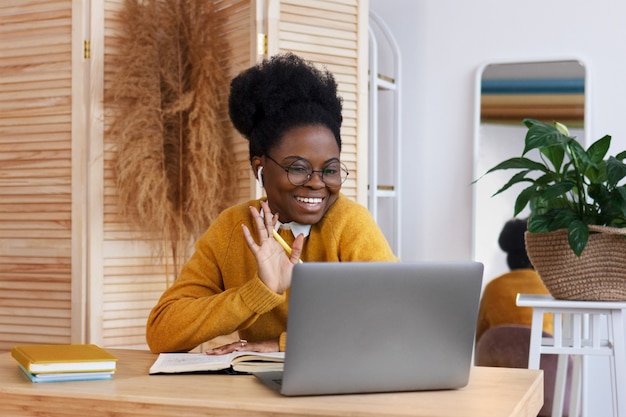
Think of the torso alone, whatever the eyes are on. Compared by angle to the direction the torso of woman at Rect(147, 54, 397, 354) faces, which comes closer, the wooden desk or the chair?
the wooden desk

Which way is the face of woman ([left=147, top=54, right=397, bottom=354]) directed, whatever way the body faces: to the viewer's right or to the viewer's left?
to the viewer's right

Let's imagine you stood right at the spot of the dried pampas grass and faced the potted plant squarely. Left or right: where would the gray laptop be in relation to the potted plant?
right

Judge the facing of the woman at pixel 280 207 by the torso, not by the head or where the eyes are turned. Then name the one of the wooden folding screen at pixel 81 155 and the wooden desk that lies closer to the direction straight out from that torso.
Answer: the wooden desk

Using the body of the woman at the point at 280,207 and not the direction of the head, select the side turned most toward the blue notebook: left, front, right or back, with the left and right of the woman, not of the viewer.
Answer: right

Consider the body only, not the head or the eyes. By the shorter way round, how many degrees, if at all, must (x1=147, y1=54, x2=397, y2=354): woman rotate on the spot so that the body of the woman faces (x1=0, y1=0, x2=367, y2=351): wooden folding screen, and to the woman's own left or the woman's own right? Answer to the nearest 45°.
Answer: approximately 180°

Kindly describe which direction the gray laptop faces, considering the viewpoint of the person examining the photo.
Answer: facing away from the viewer and to the left of the viewer

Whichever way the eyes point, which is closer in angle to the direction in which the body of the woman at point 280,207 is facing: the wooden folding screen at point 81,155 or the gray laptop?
the gray laptop

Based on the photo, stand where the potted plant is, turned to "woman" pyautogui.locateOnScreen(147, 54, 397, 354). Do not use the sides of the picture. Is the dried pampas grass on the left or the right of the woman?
right

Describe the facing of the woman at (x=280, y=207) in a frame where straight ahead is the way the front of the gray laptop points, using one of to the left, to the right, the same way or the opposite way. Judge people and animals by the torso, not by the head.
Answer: the opposite way
